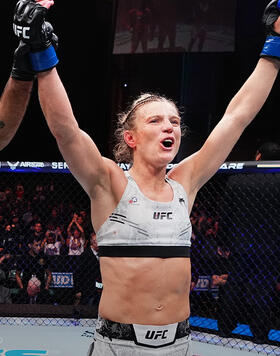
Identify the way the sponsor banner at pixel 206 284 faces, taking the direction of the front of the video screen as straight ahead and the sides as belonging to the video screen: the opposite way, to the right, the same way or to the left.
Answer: the same way

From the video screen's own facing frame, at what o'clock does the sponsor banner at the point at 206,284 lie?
The sponsor banner is roughly at 12 o'clock from the video screen.

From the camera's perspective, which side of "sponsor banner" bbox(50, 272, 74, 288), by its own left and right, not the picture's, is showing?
front

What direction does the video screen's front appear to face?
toward the camera

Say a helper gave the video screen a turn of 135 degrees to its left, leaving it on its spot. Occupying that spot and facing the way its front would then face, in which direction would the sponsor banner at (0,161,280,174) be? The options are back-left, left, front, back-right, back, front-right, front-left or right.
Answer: back-right

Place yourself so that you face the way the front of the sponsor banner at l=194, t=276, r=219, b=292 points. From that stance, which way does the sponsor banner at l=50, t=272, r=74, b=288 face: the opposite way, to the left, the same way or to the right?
the same way

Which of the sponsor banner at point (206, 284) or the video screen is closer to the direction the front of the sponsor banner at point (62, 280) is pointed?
the sponsor banner

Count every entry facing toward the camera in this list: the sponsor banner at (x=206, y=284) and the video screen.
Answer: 2

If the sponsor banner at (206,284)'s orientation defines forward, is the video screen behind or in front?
behind

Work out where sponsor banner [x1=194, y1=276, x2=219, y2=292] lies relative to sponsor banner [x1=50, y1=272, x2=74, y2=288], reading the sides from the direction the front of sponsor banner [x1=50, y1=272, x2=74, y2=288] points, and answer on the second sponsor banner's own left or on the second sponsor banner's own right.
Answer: on the second sponsor banner's own left

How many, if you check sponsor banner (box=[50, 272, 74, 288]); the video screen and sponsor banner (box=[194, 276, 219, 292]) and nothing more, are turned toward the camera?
3

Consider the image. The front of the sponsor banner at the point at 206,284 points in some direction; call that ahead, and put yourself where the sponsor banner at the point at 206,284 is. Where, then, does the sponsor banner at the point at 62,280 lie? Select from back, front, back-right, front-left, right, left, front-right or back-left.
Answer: right
